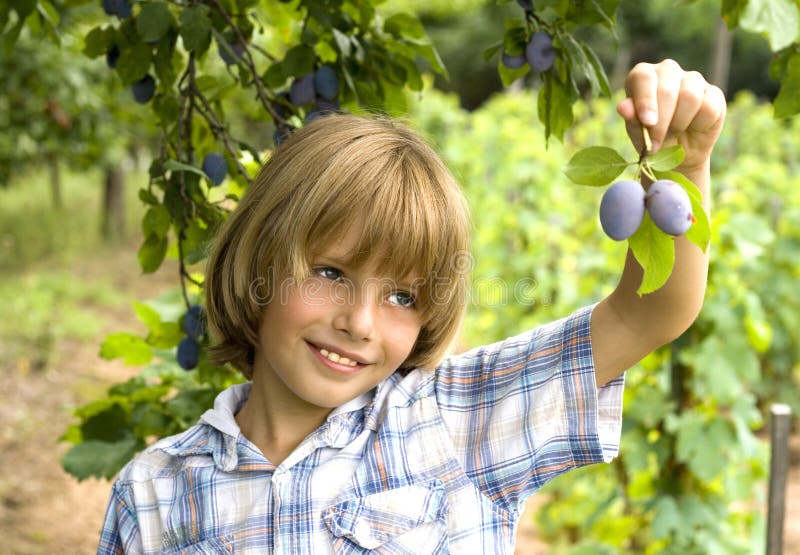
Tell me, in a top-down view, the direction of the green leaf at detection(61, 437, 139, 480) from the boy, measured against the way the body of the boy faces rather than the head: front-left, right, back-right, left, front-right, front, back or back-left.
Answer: back-right

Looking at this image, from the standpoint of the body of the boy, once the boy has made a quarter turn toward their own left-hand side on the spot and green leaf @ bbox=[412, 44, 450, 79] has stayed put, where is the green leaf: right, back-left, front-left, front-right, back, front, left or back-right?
left

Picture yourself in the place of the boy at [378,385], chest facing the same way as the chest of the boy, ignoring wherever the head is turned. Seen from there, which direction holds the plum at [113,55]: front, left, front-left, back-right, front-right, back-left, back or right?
back-right

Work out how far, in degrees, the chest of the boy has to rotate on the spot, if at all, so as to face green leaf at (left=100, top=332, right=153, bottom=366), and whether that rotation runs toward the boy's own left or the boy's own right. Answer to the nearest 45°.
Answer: approximately 135° to the boy's own right

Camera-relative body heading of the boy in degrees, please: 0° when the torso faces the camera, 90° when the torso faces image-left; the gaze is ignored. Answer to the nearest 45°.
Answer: approximately 0°

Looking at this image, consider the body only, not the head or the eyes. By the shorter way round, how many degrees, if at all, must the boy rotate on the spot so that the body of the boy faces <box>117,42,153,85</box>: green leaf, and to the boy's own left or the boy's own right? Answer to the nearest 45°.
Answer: approximately 135° to the boy's own right

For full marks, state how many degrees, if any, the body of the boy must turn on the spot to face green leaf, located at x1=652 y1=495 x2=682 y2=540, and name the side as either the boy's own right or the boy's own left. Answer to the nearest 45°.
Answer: approximately 135° to the boy's own left
